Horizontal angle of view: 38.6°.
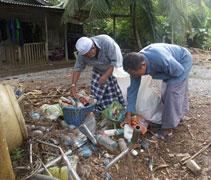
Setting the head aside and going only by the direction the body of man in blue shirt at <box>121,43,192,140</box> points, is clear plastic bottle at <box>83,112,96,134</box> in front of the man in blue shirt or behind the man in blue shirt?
in front

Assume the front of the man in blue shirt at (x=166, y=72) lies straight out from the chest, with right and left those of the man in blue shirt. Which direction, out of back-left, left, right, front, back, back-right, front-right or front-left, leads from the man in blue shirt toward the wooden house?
front-right

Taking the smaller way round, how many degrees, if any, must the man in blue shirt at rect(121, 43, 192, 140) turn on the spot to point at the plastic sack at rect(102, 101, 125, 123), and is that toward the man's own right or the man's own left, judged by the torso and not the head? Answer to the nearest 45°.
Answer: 0° — they already face it

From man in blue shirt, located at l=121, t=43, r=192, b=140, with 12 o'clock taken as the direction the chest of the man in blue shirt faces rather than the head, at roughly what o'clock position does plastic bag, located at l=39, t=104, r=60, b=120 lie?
The plastic bag is roughly at 12 o'clock from the man in blue shirt.

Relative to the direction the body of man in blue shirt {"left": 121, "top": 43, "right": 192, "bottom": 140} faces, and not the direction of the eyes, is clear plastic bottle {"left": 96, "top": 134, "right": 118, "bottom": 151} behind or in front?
in front

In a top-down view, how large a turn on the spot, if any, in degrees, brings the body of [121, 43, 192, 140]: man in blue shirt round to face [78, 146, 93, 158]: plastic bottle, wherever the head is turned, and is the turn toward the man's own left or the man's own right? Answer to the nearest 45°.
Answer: approximately 45° to the man's own left

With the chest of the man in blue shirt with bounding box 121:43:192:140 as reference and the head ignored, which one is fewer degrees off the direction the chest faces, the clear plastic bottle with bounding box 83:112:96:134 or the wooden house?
the clear plastic bottle

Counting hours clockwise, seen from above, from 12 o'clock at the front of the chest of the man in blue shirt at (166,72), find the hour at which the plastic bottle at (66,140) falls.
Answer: The plastic bottle is roughly at 11 o'clock from the man in blue shirt.

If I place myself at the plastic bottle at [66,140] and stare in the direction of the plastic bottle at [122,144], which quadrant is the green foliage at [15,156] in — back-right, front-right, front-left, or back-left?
back-right

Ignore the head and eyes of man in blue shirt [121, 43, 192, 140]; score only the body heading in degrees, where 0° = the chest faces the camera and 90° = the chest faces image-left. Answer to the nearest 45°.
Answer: approximately 90°

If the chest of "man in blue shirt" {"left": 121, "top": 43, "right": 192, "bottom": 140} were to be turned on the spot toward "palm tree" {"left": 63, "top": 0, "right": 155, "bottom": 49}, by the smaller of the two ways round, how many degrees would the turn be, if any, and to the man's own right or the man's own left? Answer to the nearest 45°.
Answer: approximately 90° to the man's own right

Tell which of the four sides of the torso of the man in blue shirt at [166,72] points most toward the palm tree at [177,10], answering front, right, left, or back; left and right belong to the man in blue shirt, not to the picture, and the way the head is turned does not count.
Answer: right

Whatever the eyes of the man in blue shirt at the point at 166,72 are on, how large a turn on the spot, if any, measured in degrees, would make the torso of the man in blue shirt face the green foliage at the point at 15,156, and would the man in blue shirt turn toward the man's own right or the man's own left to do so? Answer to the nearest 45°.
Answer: approximately 45° to the man's own left
